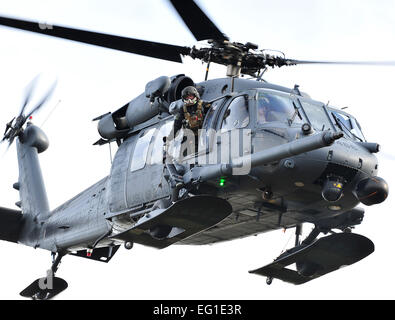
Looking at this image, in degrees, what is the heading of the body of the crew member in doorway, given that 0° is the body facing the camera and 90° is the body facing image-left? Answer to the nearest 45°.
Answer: approximately 0°

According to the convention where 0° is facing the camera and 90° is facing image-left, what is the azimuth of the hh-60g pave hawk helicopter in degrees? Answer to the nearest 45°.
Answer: approximately 315°
